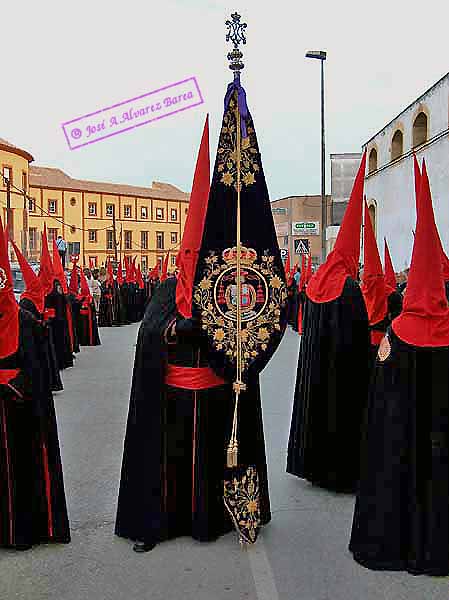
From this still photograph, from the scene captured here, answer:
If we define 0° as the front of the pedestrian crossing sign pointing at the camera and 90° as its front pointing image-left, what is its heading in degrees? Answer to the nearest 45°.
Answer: approximately 0°

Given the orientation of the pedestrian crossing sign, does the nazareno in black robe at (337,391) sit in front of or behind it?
in front

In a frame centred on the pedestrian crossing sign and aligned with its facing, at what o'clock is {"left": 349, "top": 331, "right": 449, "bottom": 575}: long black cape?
The long black cape is roughly at 12 o'clock from the pedestrian crossing sign.

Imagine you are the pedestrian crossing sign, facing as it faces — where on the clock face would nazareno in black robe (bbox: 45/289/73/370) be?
The nazareno in black robe is roughly at 1 o'clock from the pedestrian crossing sign.

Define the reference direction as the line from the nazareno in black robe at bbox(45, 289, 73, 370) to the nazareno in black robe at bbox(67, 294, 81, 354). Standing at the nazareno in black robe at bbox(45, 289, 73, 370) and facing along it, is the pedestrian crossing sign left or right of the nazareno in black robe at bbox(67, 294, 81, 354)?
right

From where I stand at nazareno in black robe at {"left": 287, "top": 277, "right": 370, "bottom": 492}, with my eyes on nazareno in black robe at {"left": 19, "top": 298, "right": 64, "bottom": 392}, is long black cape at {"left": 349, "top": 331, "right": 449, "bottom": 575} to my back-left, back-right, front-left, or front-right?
back-left

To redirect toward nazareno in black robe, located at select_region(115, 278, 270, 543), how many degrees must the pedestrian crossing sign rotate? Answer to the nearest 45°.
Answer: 0° — it already faces them

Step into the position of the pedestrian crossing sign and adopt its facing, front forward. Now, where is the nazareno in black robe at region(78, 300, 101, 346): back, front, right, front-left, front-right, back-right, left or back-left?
front-right

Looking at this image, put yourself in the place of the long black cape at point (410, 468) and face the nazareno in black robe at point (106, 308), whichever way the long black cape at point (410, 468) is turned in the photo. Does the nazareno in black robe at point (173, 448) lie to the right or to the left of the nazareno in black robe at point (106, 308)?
left

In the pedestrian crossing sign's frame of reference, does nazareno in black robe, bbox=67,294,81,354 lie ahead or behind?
ahead
